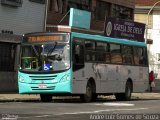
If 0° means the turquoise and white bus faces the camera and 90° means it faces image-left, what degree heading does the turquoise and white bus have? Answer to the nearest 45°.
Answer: approximately 45°

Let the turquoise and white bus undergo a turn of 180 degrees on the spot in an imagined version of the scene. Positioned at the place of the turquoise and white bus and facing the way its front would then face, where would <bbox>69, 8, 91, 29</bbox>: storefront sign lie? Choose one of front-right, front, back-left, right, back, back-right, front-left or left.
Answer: front-left

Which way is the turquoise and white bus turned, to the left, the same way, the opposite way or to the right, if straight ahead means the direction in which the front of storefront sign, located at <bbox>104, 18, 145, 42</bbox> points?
to the right

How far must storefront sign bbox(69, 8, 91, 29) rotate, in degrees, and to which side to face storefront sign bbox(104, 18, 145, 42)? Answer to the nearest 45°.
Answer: approximately 45° to its left

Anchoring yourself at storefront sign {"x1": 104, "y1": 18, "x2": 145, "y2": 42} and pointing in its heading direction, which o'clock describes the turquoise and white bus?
The turquoise and white bus is roughly at 2 o'clock from the storefront sign.

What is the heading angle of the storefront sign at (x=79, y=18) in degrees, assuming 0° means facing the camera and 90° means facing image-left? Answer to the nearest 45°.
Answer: approximately 315°

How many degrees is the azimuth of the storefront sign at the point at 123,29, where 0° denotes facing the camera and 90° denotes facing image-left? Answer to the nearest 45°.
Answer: approximately 315°
